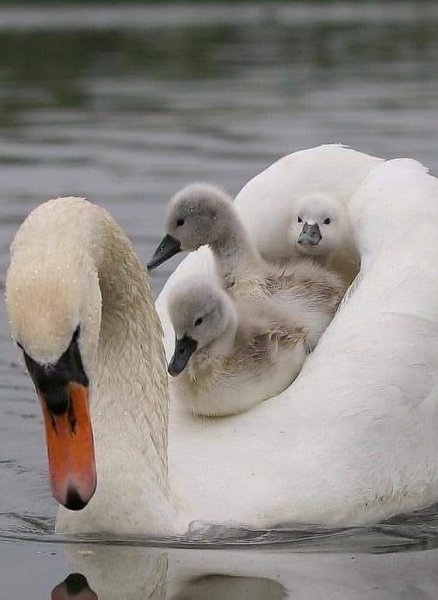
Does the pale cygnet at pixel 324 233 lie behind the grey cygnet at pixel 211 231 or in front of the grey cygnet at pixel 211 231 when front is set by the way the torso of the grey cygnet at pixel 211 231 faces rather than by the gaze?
behind

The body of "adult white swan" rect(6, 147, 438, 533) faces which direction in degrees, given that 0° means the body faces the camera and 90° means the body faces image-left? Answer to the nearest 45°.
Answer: approximately 45°

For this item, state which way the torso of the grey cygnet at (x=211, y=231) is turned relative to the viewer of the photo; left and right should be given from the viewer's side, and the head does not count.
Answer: facing to the left of the viewer

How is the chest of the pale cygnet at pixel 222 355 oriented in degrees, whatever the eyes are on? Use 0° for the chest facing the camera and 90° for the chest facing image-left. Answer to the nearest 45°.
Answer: approximately 45°

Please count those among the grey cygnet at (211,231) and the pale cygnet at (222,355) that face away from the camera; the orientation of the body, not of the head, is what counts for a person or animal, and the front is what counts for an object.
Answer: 0
